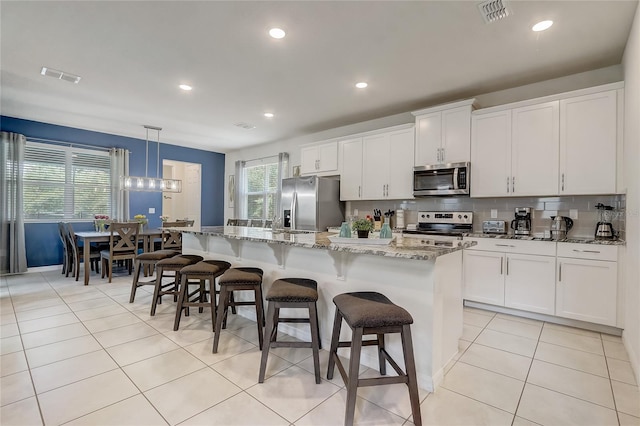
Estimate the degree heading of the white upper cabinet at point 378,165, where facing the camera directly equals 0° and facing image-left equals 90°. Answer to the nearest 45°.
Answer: approximately 45°

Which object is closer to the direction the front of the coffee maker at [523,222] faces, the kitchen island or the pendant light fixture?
the kitchen island

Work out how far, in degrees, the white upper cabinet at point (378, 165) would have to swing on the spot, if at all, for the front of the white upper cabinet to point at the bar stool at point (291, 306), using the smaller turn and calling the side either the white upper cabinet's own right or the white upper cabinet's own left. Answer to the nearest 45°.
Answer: approximately 45° to the white upper cabinet's own left

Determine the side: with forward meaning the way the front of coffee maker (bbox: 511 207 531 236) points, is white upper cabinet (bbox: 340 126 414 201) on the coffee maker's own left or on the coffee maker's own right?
on the coffee maker's own right

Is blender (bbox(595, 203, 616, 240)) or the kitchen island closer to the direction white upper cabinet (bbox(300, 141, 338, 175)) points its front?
the kitchen island

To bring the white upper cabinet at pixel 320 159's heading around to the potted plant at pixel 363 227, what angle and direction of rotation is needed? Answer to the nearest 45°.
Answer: approximately 45° to its left

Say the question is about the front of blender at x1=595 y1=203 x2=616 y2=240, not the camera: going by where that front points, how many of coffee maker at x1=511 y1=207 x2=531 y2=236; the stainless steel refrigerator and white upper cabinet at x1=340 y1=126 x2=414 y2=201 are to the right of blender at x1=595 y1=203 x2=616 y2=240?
3

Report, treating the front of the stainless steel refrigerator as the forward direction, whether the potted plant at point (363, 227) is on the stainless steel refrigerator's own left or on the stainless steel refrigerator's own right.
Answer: on the stainless steel refrigerator's own left
